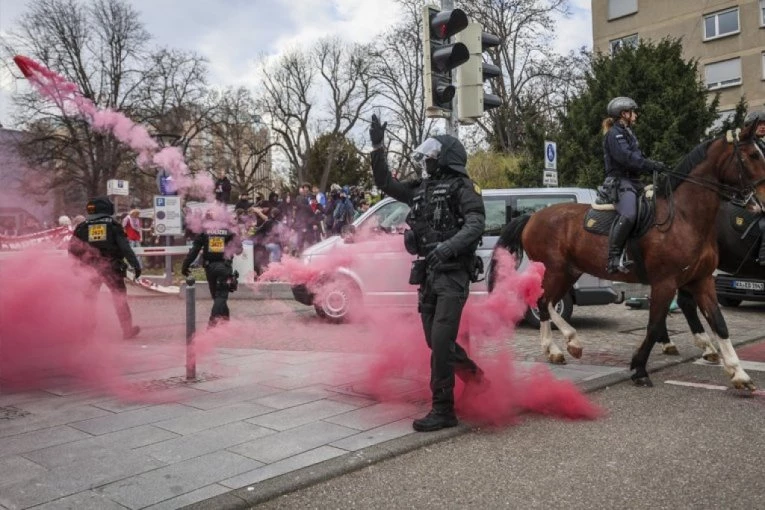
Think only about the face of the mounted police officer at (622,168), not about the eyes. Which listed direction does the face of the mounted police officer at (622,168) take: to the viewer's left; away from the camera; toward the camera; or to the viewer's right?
to the viewer's right

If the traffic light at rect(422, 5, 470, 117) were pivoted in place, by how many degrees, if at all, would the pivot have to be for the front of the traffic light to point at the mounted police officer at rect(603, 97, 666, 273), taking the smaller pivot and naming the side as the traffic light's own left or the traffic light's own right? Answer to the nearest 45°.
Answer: approximately 45° to the traffic light's own left

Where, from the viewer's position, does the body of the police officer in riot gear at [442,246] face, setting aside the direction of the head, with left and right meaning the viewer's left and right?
facing the viewer and to the left of the viewer

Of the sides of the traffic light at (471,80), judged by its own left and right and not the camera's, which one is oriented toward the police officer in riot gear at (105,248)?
back

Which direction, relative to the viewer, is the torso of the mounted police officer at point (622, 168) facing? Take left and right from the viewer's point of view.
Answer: facing to the right of the viewer

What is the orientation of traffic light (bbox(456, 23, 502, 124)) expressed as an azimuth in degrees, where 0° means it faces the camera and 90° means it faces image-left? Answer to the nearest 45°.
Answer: approximately 270°

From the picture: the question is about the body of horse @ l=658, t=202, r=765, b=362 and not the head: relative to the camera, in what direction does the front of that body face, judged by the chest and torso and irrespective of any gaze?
to the viewer's right

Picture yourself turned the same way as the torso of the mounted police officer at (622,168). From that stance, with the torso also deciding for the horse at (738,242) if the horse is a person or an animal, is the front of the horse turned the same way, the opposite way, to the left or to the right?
the same way
